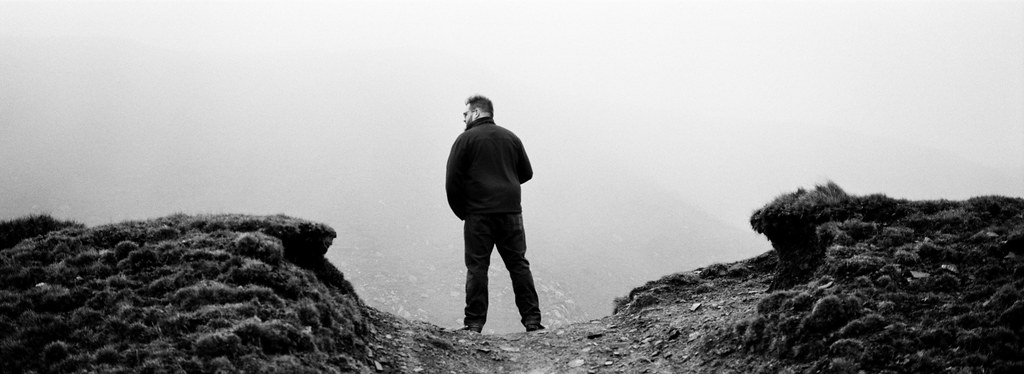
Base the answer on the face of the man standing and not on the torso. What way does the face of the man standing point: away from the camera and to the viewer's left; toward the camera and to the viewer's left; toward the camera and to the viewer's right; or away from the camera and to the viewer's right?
away from the camera and to the viewer's left

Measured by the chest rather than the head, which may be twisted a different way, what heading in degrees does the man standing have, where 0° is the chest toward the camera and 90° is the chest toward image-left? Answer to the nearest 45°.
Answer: approximately 180°
